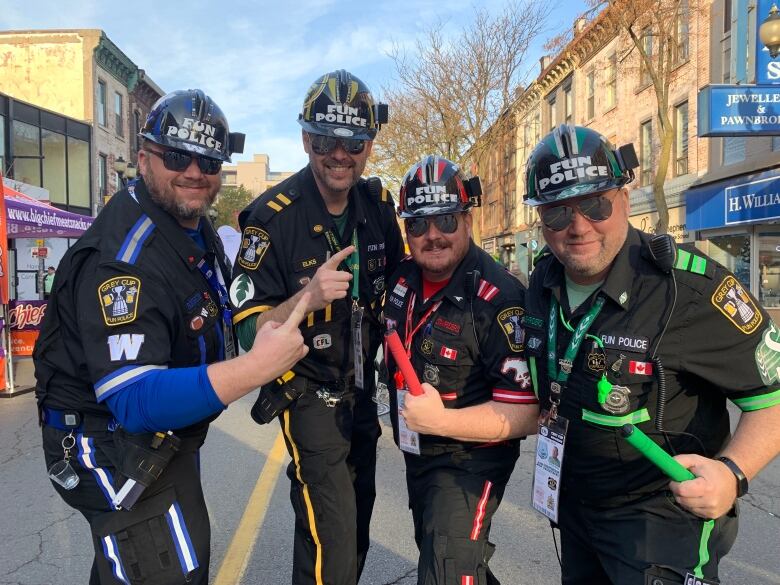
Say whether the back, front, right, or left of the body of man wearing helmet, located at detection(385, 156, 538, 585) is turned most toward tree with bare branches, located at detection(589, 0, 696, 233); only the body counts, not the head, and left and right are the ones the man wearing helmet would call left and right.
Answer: back

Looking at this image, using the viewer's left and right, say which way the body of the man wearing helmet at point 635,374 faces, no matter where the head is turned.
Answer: facing the viewer and to the left of the viewer

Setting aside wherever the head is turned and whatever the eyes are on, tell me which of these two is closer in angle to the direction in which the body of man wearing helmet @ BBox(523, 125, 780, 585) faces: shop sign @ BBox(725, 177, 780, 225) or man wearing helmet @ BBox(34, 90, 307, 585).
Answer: the man wearing helmet

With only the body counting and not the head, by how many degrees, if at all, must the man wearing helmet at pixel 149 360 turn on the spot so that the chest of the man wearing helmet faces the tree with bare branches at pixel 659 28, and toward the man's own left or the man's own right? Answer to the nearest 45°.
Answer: approximately 90° to the man's own left

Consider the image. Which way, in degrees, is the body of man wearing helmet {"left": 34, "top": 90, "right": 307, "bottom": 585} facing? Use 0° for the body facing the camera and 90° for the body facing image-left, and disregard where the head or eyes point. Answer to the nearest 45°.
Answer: approximately 315°

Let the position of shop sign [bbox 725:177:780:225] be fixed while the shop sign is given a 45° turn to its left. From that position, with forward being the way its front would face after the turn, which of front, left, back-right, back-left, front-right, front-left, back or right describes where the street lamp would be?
front

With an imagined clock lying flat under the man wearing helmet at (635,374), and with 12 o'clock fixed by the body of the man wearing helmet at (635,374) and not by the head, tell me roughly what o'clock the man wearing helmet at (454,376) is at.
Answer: the man wearing helmet at (454,376) is roughly at 2 o'clock from the man wearing helmet at (635,374).

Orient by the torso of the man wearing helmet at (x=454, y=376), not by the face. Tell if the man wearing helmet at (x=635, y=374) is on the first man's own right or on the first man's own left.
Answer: on the first man's own left

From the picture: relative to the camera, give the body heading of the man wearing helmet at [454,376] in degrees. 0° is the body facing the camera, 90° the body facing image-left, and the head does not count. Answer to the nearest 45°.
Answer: approximately 45°

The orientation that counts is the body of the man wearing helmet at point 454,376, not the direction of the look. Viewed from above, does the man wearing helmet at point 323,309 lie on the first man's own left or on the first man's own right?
on the first man's own right

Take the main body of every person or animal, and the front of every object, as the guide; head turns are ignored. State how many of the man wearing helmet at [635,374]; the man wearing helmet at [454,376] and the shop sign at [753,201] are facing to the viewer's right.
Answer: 0

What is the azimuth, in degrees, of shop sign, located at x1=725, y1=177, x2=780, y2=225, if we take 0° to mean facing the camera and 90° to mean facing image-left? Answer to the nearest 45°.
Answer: approximately 45°
